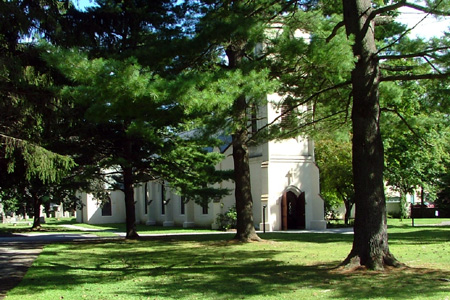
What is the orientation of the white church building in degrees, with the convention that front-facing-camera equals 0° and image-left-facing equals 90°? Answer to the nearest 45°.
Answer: approximately 315°

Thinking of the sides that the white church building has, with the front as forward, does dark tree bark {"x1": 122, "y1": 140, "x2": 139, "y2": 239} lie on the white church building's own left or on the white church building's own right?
on the white church building's own right
